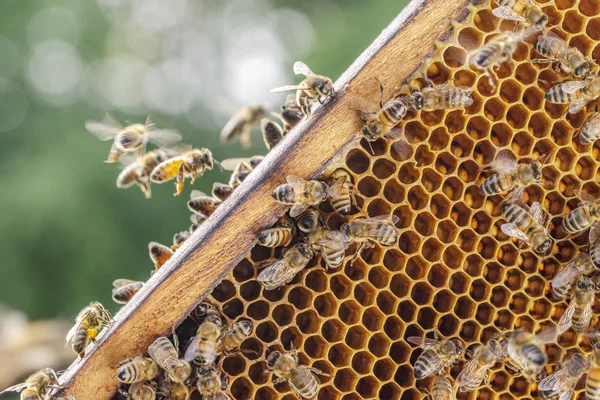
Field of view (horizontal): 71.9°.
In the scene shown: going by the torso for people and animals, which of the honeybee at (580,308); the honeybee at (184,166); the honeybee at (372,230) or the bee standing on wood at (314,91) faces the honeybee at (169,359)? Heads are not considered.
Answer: the honeybee at (372,230)

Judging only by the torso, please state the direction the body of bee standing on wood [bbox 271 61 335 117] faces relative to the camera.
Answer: to the viewer's right

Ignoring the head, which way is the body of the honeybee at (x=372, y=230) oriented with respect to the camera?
to the viewer's left

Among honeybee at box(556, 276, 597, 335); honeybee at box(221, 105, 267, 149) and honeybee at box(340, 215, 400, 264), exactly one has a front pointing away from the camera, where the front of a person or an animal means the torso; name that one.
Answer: honeybee at box(556, 276, 597, 335)

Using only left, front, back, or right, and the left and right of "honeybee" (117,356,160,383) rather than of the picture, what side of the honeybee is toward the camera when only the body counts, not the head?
right

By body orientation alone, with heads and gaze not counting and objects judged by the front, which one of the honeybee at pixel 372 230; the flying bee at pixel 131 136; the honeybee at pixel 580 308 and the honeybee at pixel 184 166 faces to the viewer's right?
the honeybee at pixel 184 166

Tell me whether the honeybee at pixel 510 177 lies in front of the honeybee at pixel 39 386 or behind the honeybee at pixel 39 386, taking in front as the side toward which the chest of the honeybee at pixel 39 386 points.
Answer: in front

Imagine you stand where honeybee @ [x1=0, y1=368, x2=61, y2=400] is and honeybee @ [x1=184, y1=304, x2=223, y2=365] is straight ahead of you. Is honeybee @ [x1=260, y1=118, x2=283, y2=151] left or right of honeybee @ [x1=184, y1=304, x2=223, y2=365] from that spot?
left

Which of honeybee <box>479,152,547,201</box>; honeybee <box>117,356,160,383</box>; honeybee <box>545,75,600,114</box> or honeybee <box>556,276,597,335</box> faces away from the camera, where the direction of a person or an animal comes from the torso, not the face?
honeybee <box>556,276,597,335</box>
